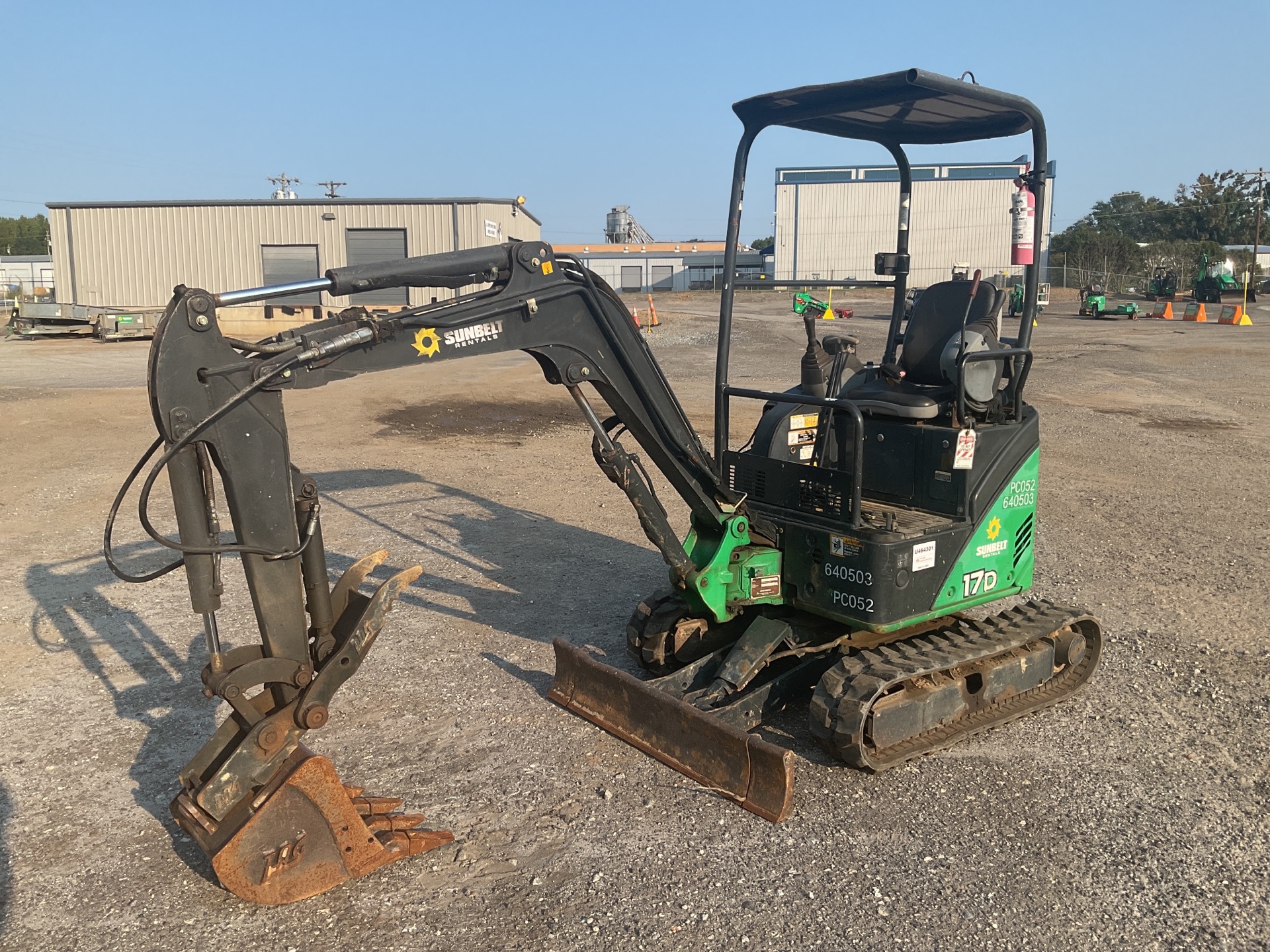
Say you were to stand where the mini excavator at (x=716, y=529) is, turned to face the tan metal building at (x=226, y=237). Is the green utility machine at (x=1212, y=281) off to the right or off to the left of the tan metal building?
right

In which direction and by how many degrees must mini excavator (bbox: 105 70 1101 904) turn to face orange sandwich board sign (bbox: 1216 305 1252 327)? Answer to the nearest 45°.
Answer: approximately 180°

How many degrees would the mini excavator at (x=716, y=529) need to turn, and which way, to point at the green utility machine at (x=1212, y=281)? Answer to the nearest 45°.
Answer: approximately 180°

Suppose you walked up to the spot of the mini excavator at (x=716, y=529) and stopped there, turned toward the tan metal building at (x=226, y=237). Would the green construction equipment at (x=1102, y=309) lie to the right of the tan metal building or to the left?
right

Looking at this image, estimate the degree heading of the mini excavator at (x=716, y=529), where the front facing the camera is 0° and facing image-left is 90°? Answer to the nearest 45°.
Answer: approximately 45°
